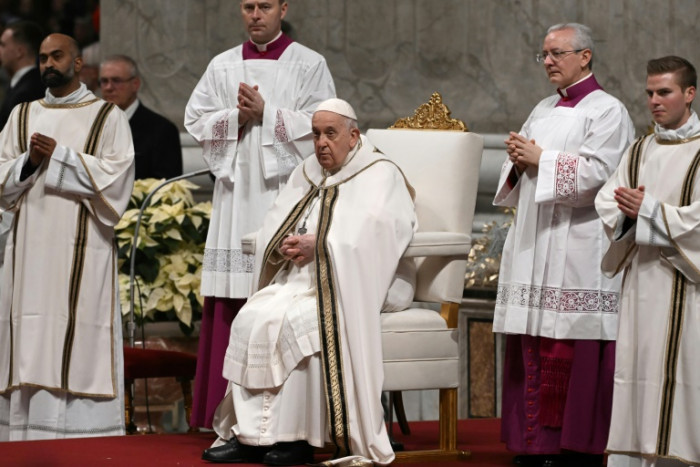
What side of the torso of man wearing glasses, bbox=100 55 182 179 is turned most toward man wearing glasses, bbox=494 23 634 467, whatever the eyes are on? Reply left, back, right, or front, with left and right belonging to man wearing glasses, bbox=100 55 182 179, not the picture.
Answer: left

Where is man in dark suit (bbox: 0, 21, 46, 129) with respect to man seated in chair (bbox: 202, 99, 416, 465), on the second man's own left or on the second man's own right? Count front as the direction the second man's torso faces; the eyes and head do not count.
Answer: on the second man's own right

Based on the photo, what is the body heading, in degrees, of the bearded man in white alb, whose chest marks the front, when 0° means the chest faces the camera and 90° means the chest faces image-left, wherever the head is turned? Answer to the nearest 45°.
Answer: approximately 45°

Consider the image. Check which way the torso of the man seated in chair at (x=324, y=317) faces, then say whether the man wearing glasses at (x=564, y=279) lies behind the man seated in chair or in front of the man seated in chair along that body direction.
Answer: behind

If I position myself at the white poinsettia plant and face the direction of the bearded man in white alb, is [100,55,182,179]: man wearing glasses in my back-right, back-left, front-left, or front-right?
back-right

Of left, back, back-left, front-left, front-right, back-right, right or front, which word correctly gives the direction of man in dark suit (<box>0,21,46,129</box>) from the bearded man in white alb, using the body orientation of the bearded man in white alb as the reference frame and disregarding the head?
back-right

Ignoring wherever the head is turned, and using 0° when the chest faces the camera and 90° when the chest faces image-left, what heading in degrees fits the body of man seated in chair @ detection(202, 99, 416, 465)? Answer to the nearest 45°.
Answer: approximately 45°
